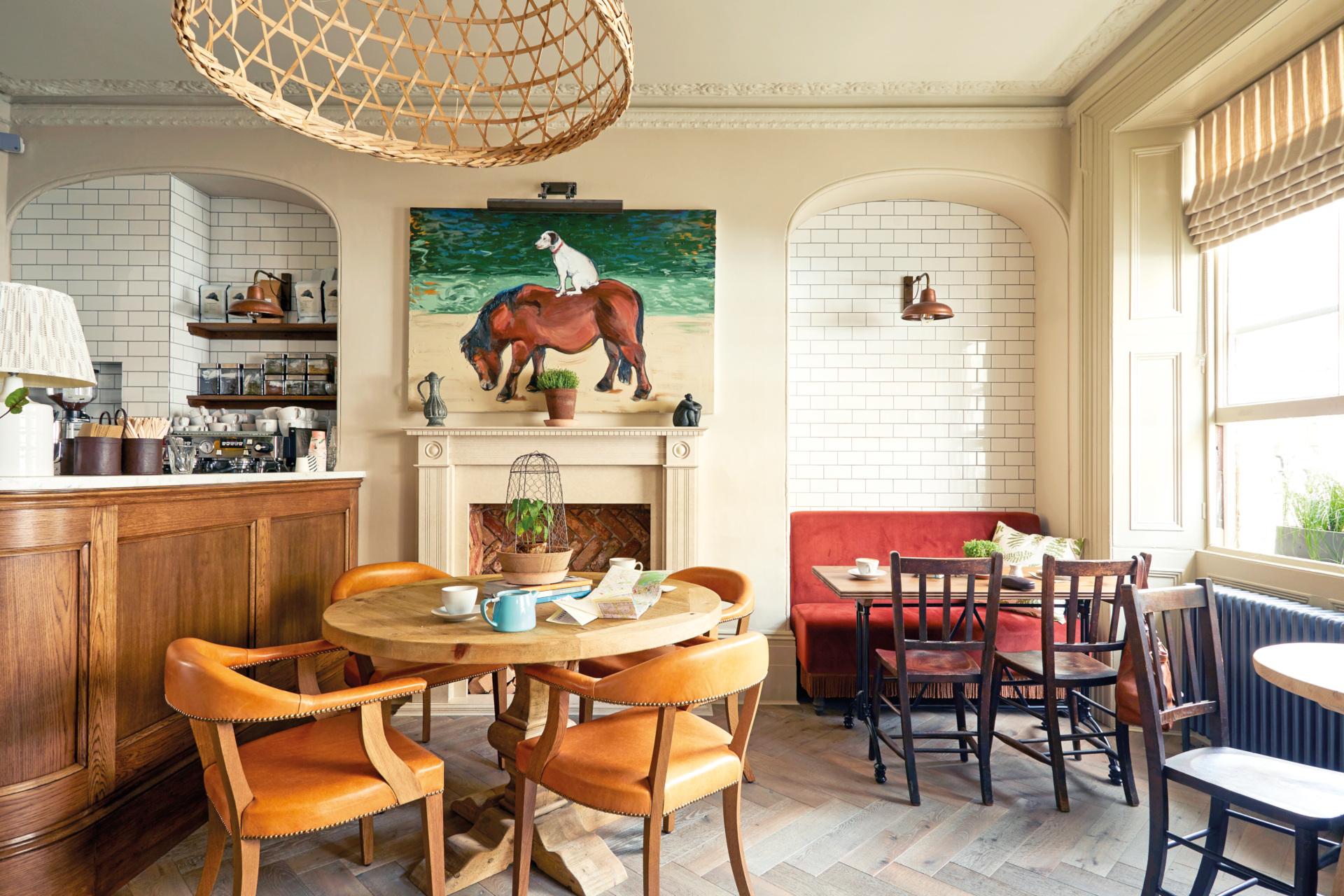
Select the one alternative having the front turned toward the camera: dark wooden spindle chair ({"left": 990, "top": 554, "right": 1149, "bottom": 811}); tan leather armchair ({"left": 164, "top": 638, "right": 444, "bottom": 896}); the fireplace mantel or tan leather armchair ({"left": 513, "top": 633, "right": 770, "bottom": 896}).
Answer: the fireplace mantel

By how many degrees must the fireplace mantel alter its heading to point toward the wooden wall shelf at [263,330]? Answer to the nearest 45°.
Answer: approximately 90° to its right

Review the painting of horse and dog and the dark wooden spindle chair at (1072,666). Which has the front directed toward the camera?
the painting of horse and dog

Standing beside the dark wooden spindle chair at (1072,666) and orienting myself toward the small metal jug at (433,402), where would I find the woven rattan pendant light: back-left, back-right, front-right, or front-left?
front-left

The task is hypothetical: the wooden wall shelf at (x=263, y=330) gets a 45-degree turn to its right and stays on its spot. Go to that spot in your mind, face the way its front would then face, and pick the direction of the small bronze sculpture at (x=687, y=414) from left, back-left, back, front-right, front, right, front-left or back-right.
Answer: left

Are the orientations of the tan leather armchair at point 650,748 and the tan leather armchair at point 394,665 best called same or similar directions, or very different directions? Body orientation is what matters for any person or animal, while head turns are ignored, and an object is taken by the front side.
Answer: very different directions

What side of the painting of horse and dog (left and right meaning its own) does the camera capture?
front

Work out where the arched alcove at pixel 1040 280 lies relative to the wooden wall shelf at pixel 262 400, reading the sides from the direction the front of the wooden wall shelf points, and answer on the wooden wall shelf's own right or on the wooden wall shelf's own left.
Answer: on the wooden wall shelf's own left

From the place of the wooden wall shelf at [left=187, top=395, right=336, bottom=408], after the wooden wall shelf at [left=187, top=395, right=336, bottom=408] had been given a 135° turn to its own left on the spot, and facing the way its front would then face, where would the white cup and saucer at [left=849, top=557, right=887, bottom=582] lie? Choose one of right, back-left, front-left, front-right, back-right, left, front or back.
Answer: right

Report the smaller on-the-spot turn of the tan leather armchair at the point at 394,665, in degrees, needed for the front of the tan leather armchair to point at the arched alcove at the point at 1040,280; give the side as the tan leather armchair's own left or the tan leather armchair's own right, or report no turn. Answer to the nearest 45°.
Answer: approximately 45° to the tan leather armchair's own left

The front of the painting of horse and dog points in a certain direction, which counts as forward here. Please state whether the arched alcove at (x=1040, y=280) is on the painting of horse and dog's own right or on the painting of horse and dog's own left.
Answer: on the painting of horse and dog's own left

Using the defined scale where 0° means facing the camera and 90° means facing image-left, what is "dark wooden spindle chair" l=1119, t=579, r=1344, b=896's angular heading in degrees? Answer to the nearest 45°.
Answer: approximately 315°

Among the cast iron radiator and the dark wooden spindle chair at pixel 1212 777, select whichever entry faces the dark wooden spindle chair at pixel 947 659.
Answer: the cast iron radiator

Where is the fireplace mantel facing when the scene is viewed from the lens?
facing the viewer

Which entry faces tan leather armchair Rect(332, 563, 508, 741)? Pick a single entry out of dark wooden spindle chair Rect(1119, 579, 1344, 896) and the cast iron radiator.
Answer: the cast iron radiator

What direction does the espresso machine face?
toward the camera

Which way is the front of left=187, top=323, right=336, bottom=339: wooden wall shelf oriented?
toward the camera
